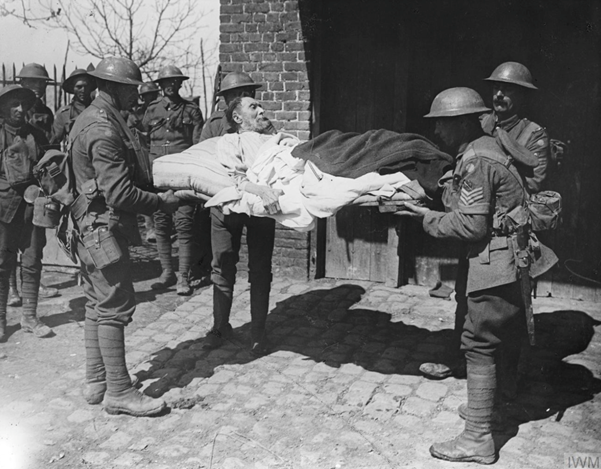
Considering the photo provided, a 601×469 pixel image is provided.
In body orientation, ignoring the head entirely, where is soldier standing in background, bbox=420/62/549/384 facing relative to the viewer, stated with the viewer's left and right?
facing the viewer and to the left of the viewer

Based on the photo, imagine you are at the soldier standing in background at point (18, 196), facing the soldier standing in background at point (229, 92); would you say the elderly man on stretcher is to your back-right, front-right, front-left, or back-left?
front-right

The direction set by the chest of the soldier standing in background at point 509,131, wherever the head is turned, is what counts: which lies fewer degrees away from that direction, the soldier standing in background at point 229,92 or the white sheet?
the white sheet

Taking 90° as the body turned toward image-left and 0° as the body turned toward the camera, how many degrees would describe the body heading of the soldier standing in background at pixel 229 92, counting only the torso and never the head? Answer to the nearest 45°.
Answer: approximately 315°

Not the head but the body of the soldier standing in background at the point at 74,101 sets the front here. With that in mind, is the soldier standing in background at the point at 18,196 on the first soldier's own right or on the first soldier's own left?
on the first soldier's own right

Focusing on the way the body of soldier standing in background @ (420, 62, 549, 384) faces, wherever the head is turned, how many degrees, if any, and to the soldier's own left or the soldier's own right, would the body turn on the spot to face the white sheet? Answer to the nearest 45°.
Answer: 0° — they already face it

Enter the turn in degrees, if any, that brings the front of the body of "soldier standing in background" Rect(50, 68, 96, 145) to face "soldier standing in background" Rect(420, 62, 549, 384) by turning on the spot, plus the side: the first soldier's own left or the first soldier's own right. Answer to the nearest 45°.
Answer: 0° — they already face them

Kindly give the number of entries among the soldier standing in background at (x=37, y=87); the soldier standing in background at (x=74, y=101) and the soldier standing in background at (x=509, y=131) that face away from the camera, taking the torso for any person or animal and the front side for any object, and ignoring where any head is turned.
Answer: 0

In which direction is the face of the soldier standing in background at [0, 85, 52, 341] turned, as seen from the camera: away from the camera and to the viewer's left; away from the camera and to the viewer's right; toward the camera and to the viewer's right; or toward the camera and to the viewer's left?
toward the camera and to the viewer's right

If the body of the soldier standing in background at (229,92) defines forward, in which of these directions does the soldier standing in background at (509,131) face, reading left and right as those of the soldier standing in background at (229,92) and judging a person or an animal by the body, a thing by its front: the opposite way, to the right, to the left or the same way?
to the right

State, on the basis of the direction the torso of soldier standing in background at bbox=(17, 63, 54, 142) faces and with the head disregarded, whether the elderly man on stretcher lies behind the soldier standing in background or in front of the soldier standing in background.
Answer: in front

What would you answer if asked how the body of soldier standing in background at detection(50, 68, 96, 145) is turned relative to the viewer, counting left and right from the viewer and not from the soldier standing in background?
facing the viewer and to the right of the viewer

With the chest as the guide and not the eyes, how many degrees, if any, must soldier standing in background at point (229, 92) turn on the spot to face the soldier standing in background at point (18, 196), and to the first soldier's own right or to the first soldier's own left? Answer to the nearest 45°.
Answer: approximately 135° to the first soldier's own right

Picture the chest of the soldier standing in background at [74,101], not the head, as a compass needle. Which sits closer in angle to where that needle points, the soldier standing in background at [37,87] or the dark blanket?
the dark blanket

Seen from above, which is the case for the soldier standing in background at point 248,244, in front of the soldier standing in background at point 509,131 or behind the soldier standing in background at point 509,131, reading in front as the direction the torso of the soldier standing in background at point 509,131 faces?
in front

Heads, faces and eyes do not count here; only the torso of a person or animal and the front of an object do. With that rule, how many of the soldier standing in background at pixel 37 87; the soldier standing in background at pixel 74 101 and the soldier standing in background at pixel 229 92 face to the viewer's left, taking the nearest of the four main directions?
0
